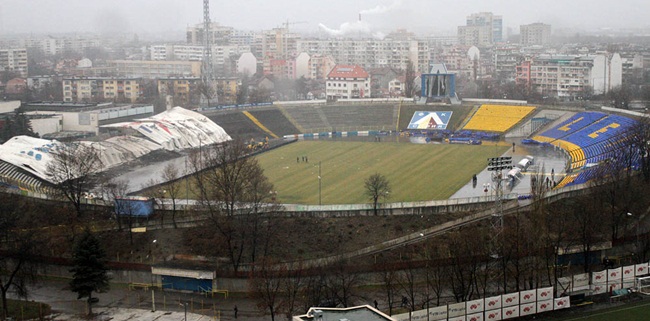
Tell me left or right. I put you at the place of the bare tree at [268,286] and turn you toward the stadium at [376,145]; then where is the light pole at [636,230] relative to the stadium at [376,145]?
right

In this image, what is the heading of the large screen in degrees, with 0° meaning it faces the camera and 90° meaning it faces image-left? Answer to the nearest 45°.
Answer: approximately 0°

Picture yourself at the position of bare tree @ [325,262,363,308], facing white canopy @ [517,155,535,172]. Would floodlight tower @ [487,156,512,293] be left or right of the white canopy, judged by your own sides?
right

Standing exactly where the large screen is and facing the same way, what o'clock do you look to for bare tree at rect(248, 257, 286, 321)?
The bare tree is roughly at 12 o'clock from the large screen.

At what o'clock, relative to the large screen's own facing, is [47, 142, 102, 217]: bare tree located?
The bare tree is roughly at 1 o'clock from the large screen.

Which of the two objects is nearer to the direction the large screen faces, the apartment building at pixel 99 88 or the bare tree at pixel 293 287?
the bare tree
